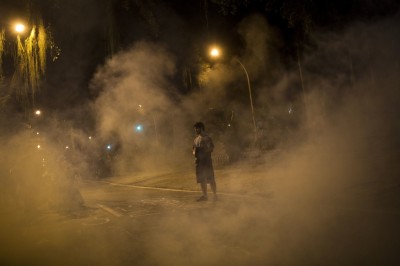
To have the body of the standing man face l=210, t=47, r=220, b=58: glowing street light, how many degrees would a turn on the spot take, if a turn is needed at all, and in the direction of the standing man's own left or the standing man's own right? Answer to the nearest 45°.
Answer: approximately 135° to the standing man's own right

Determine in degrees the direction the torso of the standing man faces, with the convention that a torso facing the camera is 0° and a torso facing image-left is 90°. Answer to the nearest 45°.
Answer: approximately 45°
